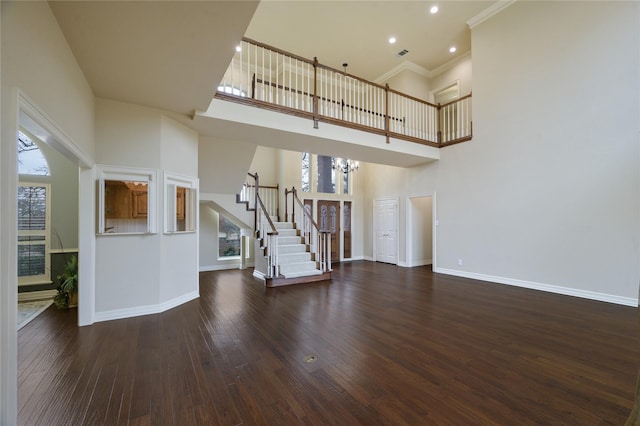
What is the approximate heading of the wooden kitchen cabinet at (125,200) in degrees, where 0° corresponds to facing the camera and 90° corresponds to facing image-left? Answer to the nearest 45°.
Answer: approximately 315°

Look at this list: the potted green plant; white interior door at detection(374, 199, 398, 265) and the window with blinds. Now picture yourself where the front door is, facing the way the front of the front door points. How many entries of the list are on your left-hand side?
1

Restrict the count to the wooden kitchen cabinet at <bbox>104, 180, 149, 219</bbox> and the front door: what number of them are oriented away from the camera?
0

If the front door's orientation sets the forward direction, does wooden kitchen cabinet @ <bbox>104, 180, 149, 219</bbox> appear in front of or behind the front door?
in front

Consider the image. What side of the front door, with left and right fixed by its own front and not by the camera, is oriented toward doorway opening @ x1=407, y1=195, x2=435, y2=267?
left

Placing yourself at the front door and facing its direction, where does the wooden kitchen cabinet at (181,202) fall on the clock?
The wooden kitchen cabinet is roughly at 1 o'clock from the front door.

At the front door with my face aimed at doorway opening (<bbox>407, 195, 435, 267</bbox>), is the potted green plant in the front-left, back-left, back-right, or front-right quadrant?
back-right

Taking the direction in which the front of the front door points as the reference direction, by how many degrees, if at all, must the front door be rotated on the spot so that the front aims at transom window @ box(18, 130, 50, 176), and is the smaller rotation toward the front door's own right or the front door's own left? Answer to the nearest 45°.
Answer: approximately 45° to the front door's own right
